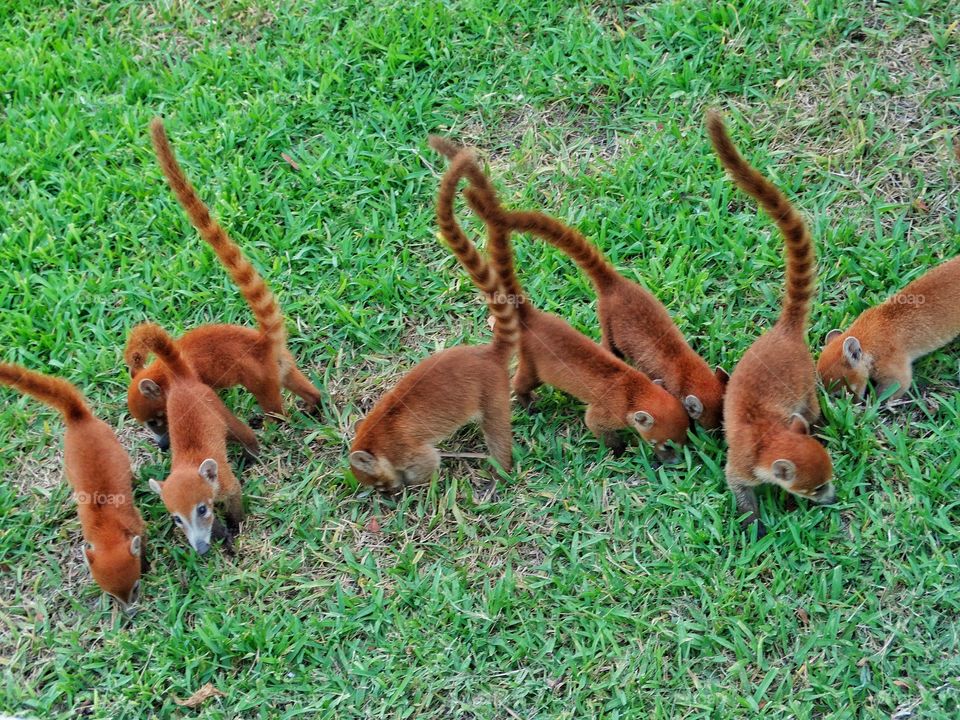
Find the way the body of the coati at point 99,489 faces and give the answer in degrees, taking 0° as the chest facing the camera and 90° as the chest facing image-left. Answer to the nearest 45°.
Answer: approximately 0°

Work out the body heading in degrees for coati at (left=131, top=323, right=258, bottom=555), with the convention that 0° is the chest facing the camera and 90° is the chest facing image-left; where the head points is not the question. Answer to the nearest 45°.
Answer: approximately 0°

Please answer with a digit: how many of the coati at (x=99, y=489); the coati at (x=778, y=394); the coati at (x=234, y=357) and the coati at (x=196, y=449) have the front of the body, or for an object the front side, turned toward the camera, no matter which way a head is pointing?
3

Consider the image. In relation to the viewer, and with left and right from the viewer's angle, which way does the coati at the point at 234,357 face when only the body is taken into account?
facing to the left of the viewer

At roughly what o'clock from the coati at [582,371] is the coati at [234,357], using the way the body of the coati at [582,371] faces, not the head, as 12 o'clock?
the coati at [234,357] is roughly at 5 o'clock from the coati at [582,371].

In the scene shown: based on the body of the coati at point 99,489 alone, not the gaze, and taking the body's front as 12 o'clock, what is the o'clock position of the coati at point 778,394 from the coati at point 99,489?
the coati at point 778,394 is roughly at 10 o'clock from the coati at point 99,489.

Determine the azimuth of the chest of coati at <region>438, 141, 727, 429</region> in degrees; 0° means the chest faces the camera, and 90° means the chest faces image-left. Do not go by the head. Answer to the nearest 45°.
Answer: approximately 315°
